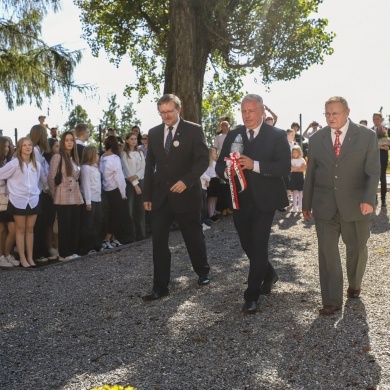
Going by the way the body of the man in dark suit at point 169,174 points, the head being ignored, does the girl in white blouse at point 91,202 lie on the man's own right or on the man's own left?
on the man's own right

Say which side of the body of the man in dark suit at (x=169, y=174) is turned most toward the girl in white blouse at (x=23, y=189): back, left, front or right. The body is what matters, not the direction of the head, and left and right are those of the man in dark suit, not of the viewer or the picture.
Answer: right

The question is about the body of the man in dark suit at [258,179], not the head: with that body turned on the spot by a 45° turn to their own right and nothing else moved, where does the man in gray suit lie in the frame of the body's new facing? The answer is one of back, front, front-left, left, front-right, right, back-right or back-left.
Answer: back

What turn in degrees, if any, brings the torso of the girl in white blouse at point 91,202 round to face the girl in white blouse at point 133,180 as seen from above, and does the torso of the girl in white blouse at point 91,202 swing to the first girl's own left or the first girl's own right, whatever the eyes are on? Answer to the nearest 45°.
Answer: approximately 45° to the first girl's own left

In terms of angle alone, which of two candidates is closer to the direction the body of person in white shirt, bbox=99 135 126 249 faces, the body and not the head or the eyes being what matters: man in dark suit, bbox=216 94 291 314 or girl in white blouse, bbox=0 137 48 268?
the man in dark suit
